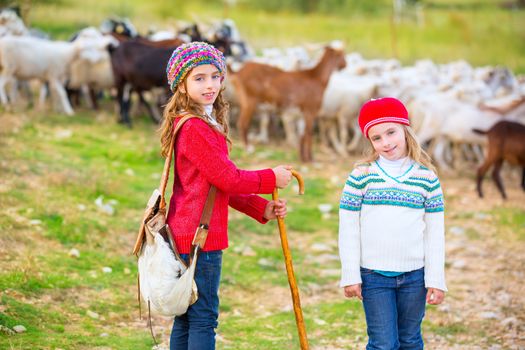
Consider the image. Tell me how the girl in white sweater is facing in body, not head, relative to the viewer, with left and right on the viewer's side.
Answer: facing the viewer

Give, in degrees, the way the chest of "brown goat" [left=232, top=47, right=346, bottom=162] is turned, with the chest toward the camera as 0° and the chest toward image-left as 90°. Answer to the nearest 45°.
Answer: approximately 270°

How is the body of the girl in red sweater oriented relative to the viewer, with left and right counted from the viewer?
facing to the right of the viewer

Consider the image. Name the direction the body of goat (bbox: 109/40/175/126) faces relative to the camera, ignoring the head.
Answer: to the viewer's right

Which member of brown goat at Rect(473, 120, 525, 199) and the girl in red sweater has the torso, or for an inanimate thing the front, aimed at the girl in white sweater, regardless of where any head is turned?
the girl in red sweater

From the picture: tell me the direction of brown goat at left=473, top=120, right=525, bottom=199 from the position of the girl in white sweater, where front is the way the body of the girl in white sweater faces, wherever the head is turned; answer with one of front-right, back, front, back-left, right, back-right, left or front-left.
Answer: back

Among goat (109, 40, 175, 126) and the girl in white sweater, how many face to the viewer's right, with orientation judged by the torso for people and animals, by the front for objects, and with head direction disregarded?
1

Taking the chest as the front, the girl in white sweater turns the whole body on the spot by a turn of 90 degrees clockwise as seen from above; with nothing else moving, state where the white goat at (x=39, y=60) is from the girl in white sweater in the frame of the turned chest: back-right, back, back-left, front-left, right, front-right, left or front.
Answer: front-right

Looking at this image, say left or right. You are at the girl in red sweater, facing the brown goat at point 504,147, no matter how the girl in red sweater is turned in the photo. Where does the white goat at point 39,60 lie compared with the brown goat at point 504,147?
left
